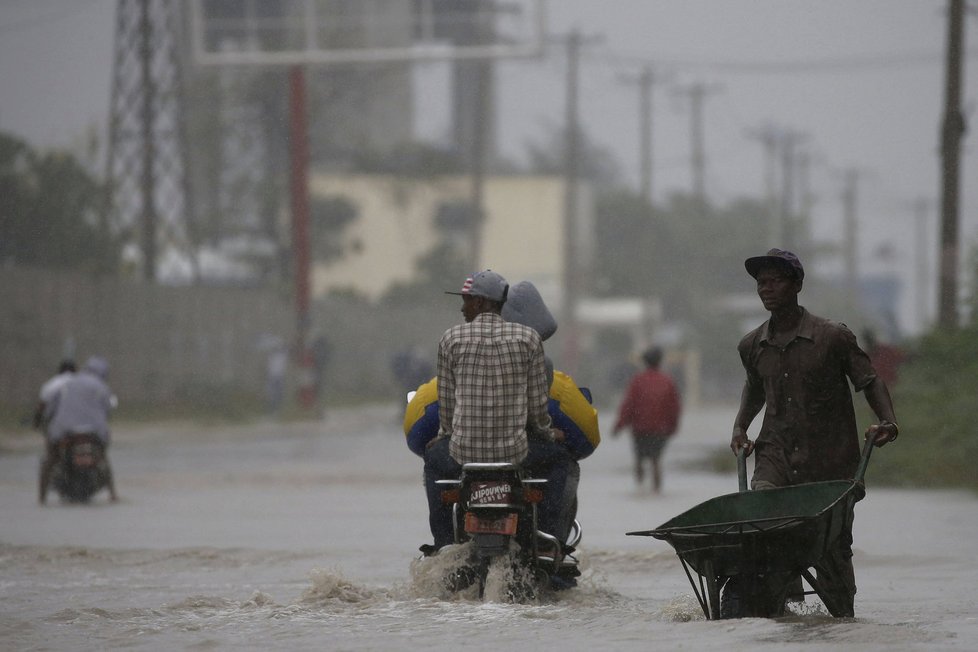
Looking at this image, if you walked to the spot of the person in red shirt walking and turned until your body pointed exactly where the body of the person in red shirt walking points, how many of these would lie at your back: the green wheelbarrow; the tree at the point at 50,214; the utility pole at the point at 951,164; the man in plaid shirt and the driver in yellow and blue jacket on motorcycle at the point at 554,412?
3

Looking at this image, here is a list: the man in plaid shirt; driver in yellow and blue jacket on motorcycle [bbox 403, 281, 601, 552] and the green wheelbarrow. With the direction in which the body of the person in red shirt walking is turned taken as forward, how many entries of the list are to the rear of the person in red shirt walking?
3

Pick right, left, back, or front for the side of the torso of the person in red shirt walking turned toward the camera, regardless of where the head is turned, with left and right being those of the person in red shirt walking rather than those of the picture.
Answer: back

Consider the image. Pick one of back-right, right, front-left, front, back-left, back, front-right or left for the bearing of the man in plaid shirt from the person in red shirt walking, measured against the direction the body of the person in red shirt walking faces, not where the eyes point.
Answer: back

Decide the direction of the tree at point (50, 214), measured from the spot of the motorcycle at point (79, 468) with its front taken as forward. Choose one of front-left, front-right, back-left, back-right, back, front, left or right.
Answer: front

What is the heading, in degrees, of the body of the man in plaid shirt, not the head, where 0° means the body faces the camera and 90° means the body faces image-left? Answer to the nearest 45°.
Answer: approximately 180°

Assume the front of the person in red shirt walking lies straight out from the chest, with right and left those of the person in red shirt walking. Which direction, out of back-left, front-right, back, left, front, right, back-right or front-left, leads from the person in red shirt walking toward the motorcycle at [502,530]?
back

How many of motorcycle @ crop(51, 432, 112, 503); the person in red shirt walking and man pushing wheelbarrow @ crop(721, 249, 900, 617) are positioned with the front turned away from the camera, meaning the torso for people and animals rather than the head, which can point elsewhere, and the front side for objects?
2

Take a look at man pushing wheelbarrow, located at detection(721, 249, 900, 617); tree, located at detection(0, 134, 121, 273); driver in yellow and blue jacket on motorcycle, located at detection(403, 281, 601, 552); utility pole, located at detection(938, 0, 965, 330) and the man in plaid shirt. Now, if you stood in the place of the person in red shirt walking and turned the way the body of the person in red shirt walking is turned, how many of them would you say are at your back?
3

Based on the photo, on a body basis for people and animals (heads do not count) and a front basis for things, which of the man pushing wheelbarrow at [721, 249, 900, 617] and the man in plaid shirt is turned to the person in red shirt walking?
the man in plaid shirt

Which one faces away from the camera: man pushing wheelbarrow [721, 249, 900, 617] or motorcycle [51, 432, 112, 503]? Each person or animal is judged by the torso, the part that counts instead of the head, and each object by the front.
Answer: the motorcycle

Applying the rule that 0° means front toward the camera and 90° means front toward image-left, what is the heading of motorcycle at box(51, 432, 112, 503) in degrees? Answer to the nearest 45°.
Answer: approximately 180°

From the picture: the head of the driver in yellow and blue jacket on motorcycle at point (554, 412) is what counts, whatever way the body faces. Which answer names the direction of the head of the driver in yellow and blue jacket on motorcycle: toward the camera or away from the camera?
away from the camera

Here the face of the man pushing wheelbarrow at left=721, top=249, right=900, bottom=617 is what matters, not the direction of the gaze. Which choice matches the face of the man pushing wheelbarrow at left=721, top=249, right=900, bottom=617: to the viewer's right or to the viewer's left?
to the viewer's left
